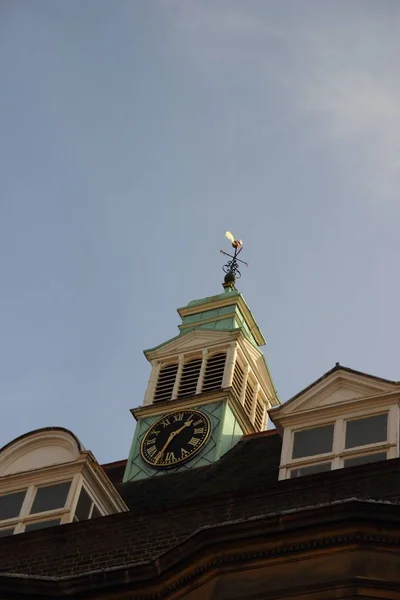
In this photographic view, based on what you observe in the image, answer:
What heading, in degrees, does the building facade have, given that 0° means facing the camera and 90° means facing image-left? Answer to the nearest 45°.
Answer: approximately 45°
